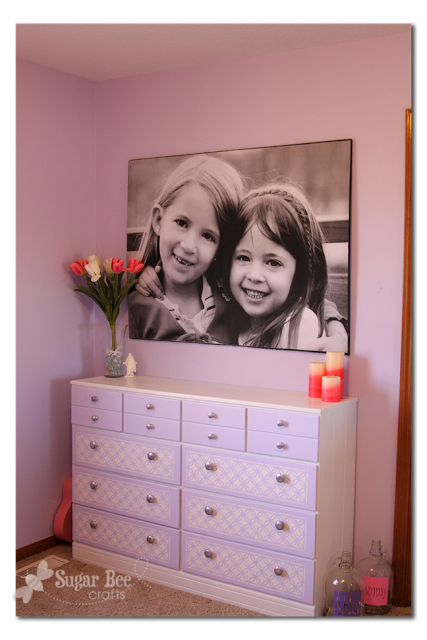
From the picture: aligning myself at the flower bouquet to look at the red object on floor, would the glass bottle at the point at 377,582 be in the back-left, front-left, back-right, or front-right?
back-left

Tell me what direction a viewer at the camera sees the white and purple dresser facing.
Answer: facing the viewer and to the left of the viewer

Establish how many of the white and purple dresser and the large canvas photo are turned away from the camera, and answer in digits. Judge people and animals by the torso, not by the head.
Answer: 0

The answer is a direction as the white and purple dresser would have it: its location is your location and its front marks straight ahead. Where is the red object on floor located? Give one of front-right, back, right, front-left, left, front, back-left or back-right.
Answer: right

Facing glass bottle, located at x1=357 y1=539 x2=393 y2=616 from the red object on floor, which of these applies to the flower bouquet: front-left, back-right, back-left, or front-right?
front-left

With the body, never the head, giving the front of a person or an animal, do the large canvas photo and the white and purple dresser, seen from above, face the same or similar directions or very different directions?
same or similar directions
